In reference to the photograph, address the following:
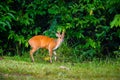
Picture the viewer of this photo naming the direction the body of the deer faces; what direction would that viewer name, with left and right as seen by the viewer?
facing to the right of the viewer
